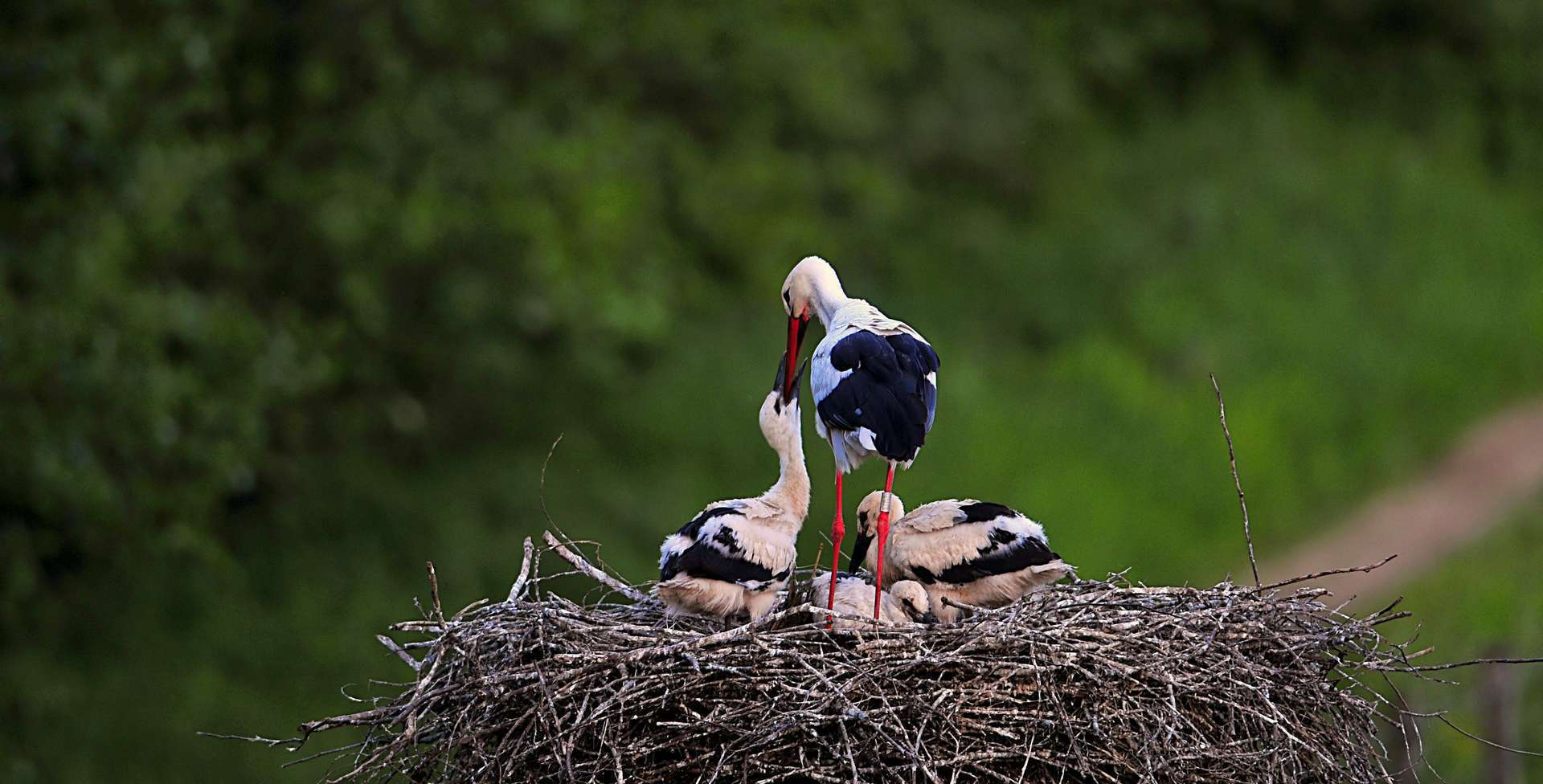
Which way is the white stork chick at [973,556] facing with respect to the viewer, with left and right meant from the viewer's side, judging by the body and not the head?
facing to the left of the viewer

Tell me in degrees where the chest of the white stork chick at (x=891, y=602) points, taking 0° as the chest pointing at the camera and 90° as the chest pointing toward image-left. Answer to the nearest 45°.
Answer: approximately 270°

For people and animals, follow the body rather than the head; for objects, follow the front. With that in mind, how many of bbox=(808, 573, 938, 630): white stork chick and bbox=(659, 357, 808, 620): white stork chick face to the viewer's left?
0

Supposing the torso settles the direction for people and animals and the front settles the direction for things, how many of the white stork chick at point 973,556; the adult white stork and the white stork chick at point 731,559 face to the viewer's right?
1

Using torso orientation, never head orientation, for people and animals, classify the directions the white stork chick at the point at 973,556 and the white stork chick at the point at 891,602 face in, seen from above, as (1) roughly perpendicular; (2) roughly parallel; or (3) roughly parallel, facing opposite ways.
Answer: roughly parallel, facing opposite ways

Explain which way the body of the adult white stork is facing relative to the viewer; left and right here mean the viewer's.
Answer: facing away from the viewer and to the left of the viewer

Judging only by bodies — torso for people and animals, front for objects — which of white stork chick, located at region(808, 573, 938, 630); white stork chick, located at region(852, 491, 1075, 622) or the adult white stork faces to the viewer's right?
white stork chick, located at region(808, 573, 938, 630)

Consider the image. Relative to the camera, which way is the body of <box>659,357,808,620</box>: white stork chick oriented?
to the viewer's right

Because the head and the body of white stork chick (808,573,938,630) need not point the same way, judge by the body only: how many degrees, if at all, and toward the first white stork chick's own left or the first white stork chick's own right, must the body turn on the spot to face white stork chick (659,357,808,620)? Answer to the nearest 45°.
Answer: approximately 135° to the first white stork chick's own right
